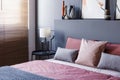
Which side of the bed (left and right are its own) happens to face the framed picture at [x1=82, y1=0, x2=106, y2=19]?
back
